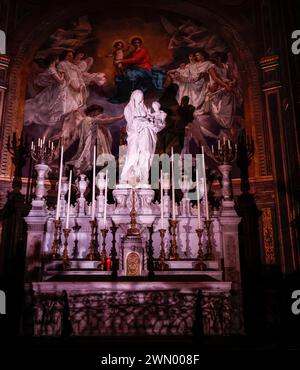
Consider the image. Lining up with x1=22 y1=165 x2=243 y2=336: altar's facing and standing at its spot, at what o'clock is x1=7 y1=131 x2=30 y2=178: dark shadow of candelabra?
The dark shadow of candelabra is roughly at 4 o'clock from the altar.

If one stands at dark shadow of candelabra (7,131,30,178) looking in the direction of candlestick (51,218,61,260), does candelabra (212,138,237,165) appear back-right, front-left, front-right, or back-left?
front-left

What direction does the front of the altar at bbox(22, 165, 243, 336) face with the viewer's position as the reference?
facing the viewer
